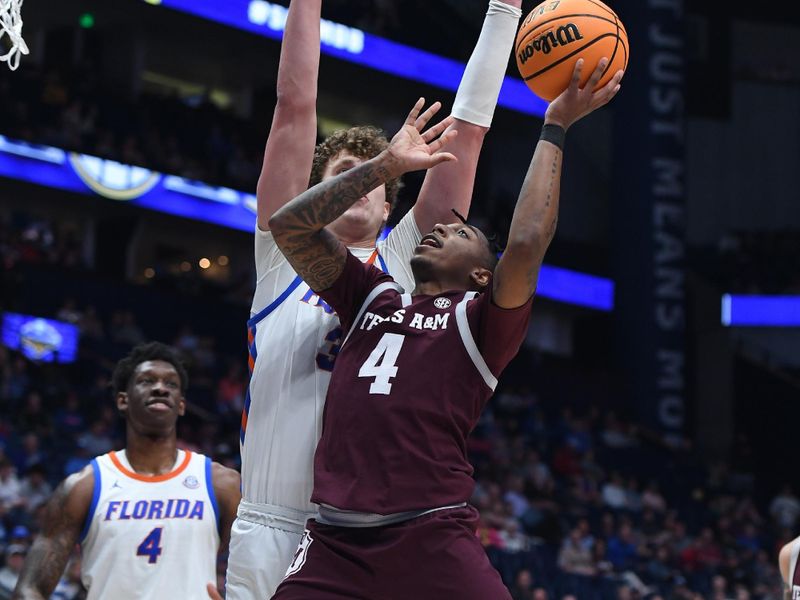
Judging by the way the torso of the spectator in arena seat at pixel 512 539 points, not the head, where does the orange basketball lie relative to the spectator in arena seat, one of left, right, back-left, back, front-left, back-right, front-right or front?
front-left

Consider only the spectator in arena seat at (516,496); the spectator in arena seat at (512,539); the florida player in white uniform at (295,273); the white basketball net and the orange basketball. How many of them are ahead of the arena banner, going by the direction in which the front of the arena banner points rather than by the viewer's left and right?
5

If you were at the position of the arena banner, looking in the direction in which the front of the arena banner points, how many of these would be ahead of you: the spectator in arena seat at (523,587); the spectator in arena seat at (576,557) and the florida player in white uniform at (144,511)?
3

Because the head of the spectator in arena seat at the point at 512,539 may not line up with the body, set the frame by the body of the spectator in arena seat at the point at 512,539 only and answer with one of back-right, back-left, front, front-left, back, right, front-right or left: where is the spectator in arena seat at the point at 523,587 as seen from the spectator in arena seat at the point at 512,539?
front-left

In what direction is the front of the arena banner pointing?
toward the camera

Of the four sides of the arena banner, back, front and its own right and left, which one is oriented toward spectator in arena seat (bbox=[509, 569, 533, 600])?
front

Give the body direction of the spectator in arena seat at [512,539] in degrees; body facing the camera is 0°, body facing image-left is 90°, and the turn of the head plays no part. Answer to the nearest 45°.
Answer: approximately 45°

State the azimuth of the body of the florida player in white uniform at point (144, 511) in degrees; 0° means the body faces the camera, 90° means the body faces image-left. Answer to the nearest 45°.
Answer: approximately 0°

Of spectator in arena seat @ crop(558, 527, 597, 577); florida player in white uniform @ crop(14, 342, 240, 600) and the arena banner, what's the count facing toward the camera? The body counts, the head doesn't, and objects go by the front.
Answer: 3

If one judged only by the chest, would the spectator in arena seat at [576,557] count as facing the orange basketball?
yes

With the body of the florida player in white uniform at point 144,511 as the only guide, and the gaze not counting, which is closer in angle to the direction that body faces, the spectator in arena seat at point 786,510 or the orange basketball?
the orange basketball
